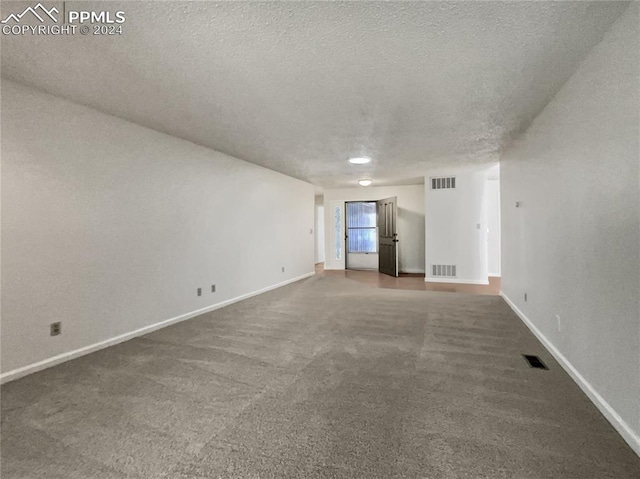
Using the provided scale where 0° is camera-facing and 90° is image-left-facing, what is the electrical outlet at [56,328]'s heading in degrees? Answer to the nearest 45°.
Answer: approximately 315°

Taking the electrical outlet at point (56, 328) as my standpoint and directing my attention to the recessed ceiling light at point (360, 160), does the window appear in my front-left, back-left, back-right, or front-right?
front-left

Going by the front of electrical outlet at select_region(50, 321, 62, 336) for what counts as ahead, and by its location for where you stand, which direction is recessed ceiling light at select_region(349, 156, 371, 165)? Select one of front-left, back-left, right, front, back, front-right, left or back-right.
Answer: front-left

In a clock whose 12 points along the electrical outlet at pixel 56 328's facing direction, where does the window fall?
The window is roughly at 10 o'clock from the electrical outlet.

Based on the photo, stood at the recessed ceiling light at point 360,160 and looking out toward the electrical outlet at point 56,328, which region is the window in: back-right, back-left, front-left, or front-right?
back-right

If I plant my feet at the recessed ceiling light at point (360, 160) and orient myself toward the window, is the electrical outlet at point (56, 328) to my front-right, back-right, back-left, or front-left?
back-left
